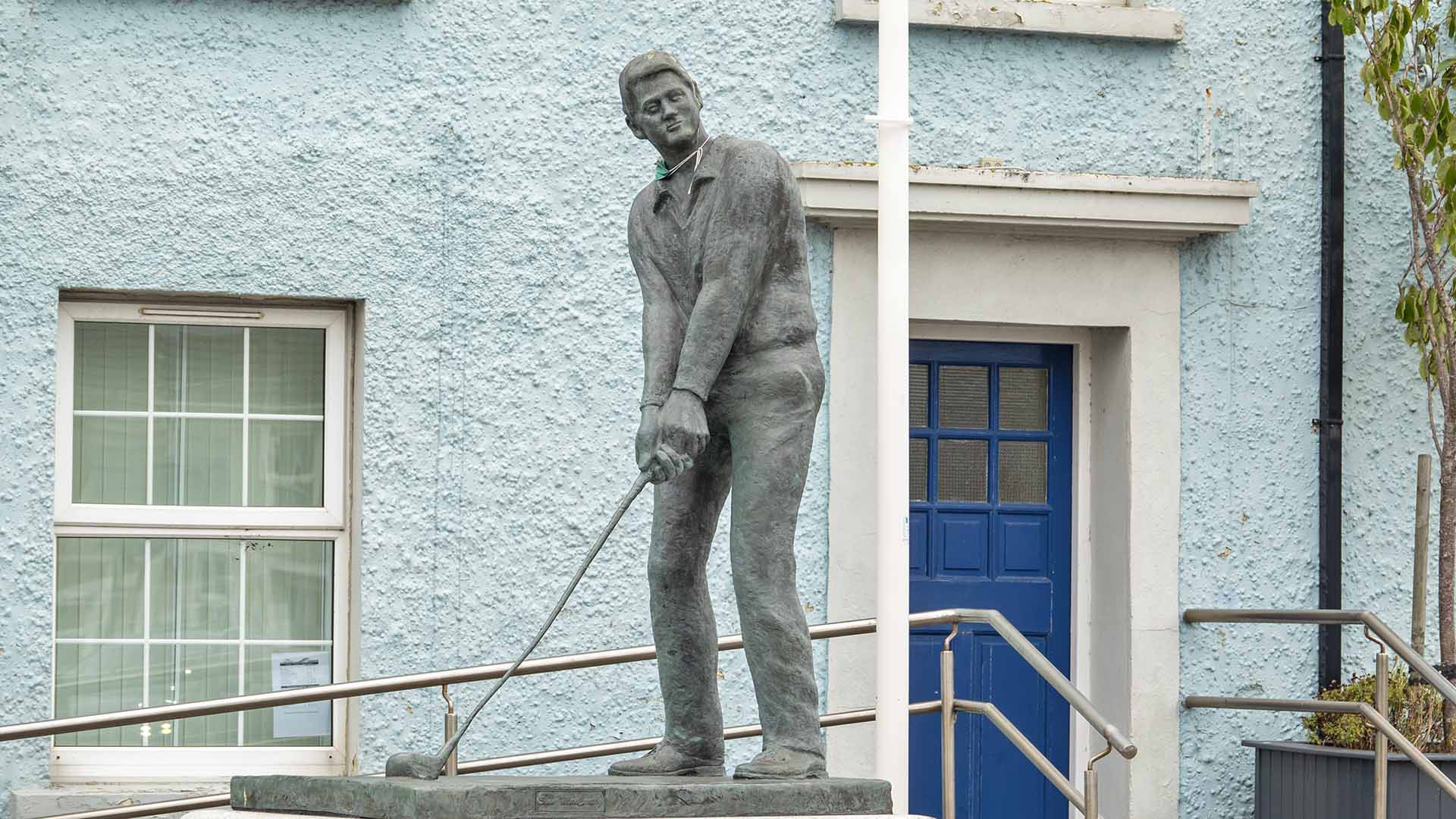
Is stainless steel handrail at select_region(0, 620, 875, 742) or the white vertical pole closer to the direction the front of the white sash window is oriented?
the stainless steel handrail

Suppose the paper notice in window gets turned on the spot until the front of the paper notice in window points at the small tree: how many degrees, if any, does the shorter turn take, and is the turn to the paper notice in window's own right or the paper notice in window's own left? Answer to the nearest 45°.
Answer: approximately 90° to the paper notice in window's own left

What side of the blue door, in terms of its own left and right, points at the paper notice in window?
right

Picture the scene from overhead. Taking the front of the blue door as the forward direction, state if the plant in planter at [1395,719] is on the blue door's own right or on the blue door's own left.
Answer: on the blue door's own left

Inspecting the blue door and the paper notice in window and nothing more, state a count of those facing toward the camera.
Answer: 2

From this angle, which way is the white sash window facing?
toward the camera

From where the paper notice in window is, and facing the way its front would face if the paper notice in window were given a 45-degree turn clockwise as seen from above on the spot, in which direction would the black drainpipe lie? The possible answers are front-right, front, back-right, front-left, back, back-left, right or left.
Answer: back-left

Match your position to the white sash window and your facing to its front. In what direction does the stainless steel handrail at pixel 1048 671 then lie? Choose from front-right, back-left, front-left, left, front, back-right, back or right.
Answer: front-left

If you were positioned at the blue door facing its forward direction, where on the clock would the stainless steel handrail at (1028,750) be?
The stainless steel handrail is roughly at 12 o'clock from the blue door.

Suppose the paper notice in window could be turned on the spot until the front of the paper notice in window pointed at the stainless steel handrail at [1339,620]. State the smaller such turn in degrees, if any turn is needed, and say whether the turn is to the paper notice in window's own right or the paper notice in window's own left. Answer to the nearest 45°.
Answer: approximately 90° to the paper notice in window's own left

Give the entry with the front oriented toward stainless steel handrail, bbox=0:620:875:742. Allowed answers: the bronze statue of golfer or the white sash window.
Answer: the white sash window

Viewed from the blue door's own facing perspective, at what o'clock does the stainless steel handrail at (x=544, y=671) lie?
The stainless steel handrail is roughly at 1 o'clock from the blue door.

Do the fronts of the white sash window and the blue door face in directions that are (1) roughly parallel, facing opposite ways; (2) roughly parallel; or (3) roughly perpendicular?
roughly parallel

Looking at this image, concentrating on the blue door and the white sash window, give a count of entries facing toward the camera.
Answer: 2

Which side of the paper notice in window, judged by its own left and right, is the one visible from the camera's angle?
front
